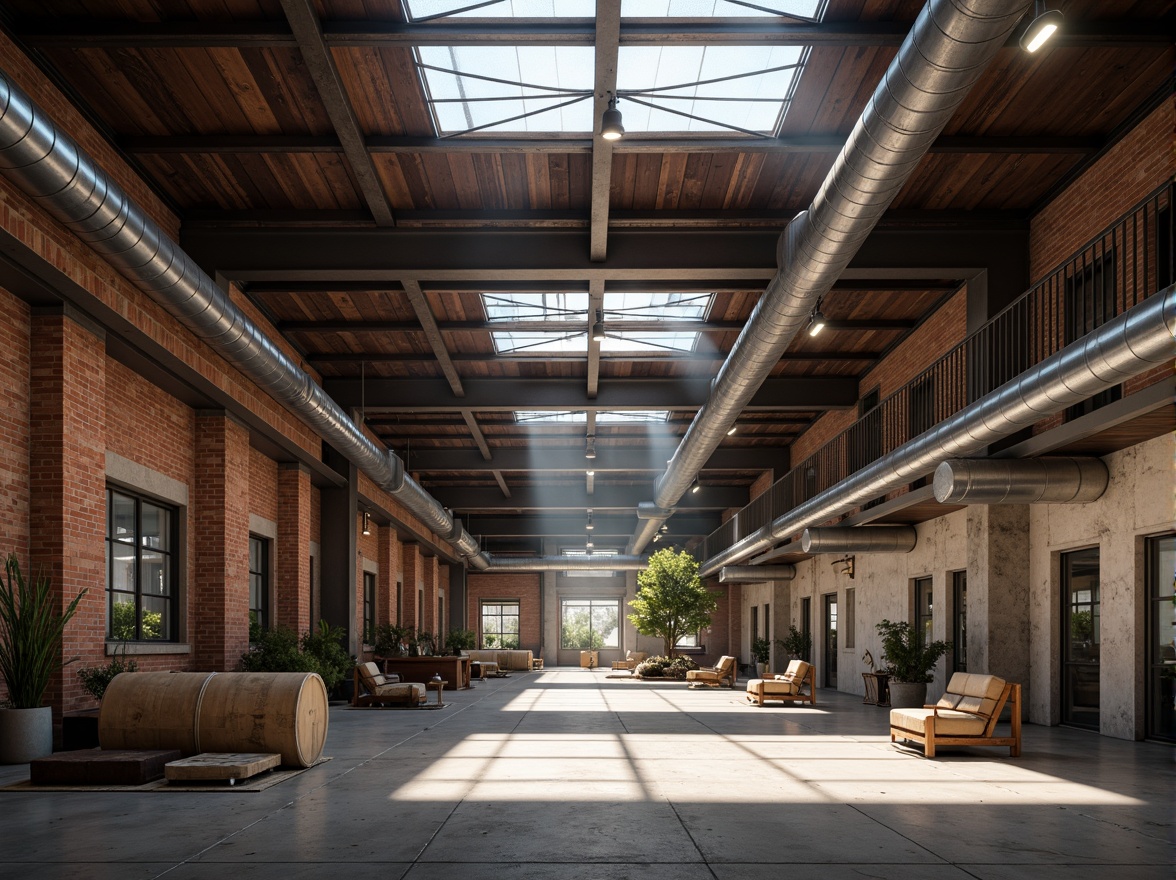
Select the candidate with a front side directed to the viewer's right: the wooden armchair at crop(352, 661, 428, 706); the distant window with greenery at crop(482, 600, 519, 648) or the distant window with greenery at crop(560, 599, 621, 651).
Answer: the wooden armchair

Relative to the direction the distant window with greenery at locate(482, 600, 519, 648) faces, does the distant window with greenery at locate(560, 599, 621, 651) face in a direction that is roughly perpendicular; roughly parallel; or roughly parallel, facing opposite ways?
roughly parallel

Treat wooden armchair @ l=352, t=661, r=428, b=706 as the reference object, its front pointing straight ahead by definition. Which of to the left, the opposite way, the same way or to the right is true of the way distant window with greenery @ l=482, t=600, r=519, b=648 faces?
to the right

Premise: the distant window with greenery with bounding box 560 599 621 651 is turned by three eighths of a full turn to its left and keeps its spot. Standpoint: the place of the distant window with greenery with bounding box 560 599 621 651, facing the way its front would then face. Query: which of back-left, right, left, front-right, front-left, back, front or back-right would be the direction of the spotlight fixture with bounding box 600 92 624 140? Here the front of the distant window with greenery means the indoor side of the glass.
back-right

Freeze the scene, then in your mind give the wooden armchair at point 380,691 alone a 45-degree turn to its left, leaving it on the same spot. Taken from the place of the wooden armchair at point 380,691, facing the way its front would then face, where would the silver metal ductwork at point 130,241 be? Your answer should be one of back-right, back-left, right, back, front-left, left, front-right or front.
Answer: back-right

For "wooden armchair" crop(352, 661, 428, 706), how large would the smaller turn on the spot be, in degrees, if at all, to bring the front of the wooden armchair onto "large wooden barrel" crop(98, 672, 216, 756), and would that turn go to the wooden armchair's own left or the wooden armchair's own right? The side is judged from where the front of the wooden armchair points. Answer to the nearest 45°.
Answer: approximately 90° to the wooden armchair's own right

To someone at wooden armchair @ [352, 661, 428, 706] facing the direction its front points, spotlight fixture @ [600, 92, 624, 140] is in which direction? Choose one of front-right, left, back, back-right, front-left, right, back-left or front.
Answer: right

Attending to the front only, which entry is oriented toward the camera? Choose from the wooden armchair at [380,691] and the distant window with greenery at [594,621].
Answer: the distant window with greenery

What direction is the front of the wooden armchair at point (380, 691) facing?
to the viewer's right

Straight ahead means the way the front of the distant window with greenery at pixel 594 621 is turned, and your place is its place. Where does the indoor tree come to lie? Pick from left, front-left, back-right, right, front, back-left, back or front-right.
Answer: front

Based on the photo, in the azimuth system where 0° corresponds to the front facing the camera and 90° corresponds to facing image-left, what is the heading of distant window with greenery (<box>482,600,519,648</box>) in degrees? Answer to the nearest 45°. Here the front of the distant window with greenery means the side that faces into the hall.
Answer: approximately 0°

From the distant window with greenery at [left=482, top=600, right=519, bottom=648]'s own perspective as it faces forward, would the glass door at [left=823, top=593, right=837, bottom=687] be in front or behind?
in front

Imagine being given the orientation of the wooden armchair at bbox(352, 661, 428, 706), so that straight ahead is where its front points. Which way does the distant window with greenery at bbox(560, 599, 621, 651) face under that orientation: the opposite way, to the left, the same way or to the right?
to the right

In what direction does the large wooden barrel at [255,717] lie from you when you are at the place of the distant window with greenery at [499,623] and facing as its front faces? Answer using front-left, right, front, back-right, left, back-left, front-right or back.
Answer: front

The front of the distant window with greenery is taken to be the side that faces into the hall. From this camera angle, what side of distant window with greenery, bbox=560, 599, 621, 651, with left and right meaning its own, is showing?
front
